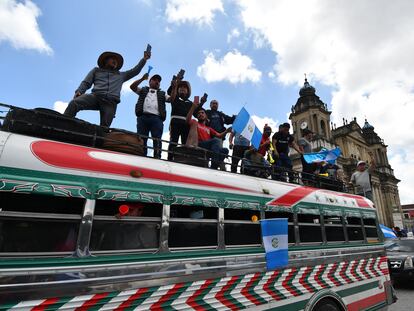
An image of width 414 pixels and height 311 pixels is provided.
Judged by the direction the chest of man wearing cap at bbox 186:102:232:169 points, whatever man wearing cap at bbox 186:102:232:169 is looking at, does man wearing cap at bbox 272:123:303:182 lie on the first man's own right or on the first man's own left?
on the first man's own left

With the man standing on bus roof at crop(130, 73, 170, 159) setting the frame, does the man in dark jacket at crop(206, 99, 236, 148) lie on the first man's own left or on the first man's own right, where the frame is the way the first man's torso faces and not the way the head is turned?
on the first man's own left

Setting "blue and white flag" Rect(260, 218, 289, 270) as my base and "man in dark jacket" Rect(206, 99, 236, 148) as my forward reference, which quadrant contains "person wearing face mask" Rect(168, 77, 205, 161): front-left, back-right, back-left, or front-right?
front-left

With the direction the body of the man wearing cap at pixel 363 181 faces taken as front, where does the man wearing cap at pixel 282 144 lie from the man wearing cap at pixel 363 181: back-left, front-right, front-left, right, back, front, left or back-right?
front-right

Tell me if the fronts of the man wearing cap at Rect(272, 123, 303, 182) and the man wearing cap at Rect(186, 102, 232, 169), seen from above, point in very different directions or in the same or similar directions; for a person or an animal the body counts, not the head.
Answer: same or similar directions

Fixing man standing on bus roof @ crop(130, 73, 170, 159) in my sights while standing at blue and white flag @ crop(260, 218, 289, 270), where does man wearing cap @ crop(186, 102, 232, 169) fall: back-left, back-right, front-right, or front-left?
front-right

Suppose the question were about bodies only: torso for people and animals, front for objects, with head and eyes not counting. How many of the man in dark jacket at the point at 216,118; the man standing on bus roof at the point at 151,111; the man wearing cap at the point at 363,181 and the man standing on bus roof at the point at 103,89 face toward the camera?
4

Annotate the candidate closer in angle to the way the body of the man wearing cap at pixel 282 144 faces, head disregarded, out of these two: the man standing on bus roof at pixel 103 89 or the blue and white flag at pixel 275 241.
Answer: the blue and white flag

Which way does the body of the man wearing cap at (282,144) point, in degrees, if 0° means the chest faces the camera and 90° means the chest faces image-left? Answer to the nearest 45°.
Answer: approximately 315°

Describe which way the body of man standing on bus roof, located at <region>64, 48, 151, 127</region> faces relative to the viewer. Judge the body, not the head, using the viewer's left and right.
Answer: facing the viewer

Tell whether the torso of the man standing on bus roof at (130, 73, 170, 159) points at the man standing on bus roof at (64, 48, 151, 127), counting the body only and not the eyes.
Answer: no

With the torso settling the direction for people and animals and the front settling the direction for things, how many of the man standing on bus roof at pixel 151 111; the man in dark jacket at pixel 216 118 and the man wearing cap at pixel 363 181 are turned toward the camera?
3

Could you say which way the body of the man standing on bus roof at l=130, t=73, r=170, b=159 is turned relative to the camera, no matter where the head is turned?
toward the camera

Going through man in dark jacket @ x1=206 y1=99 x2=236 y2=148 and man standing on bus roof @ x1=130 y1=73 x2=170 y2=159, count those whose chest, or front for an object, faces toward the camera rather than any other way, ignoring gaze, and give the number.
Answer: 2
